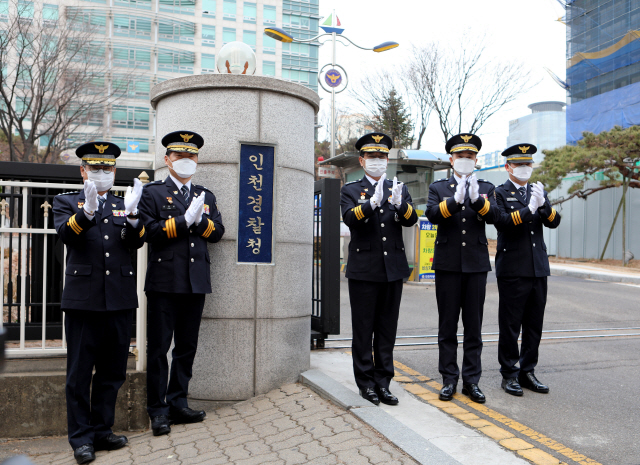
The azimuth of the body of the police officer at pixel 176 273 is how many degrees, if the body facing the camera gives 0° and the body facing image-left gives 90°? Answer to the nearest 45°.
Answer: approximately 315°

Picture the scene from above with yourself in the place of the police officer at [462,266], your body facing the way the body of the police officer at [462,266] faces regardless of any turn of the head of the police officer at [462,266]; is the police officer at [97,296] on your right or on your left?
on your right

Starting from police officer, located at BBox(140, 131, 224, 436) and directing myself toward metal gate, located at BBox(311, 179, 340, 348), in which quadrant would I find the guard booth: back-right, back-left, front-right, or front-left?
front-left

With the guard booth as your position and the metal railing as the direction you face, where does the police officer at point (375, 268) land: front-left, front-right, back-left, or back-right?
front-left

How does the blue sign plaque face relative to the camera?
toward the camera

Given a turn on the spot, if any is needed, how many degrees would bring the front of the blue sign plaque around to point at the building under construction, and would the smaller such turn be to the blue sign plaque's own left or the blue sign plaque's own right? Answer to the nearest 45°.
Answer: approximately 135° to the blue sign plaque's own left

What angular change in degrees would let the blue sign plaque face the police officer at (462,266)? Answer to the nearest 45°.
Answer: approximately 90° to its left

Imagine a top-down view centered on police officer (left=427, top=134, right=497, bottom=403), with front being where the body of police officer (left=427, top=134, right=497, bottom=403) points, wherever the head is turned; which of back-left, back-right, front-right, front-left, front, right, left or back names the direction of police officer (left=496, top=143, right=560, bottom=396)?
back-left

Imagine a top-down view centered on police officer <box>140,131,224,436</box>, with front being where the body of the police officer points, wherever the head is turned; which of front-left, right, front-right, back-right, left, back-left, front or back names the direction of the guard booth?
left

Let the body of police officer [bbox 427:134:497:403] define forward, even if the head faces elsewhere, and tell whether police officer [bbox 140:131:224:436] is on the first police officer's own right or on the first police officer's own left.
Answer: on the first police officer's own right

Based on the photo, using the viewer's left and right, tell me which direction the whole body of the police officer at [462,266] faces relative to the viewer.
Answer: facing the viewer

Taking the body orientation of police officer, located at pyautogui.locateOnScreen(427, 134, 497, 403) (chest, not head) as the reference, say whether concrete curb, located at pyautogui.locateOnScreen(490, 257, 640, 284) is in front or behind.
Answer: behind

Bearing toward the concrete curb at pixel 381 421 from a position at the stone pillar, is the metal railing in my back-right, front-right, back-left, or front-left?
back-right
